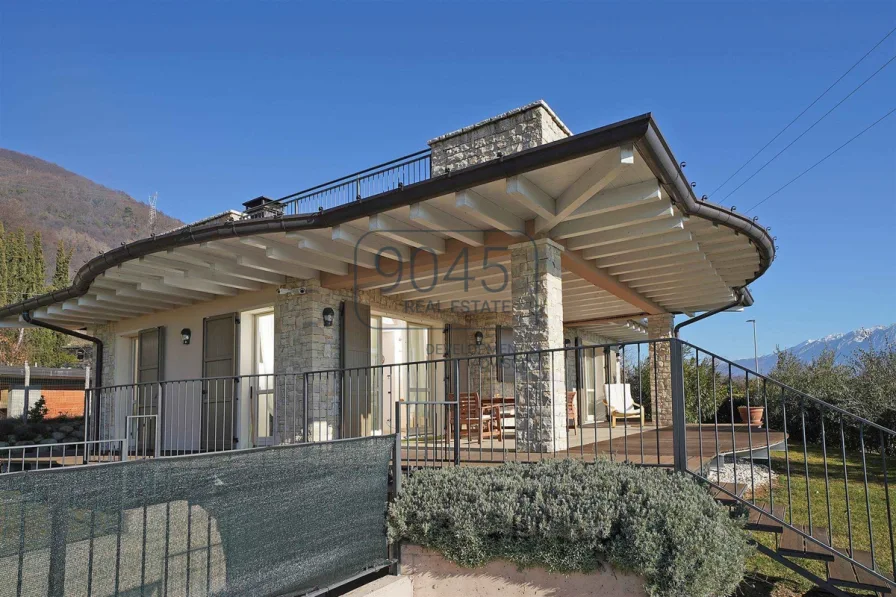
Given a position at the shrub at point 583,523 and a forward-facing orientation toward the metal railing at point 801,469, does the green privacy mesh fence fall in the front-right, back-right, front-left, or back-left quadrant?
back-right

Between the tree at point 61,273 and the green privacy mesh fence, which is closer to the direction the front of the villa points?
the green privacy mesh fence

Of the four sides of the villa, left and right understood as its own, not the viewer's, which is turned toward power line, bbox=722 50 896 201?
left

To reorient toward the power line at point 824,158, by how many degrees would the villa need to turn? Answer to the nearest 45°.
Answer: approximately 90° to its left

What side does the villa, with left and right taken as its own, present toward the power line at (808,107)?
left

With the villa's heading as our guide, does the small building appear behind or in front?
behind

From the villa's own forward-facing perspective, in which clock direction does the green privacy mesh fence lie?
The green privacy mesh fence is roughly at 12 o'clock from the villa.
